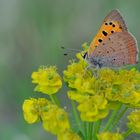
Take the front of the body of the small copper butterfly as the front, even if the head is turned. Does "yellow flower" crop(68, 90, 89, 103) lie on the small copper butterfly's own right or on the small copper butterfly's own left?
on the small copper butterfly's own left

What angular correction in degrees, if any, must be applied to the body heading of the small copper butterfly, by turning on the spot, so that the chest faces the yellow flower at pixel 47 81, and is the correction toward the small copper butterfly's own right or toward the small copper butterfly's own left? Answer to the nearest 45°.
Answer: approximately 45° to the small copper butterfly's own left

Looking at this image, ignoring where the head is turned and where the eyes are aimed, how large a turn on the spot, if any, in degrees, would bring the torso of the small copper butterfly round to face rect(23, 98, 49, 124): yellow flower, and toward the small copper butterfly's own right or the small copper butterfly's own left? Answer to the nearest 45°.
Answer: approximately 45° to the small copper butterfly's own left

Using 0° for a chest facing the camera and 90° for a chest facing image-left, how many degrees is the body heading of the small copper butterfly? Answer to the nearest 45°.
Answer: approximately 90°

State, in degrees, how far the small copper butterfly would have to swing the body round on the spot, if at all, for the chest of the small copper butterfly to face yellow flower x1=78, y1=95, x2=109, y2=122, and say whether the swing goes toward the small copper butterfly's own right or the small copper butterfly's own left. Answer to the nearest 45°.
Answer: approximately 90° to the small copper butterfly's own left
